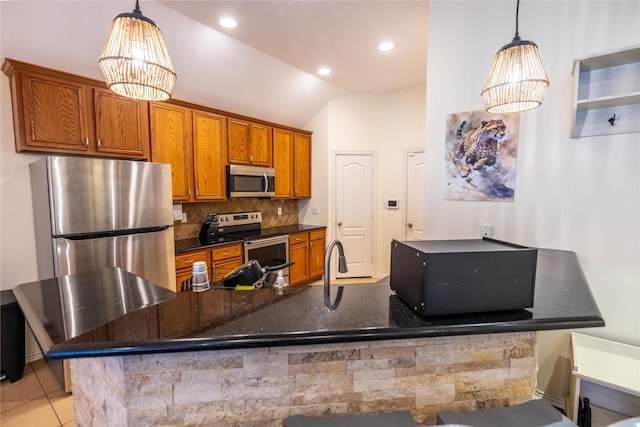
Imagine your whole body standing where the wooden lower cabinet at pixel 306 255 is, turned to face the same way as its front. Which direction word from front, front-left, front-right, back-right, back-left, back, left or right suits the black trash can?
right

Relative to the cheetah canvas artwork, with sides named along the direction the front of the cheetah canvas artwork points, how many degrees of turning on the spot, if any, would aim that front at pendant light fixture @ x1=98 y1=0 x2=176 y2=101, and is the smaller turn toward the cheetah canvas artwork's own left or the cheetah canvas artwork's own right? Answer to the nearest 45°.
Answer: approximately 45° to the cheetah canvas artwork's own right

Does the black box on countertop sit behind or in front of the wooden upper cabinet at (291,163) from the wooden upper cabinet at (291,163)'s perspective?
in front

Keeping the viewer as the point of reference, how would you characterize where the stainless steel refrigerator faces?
facing the viewer and to the right of the viewer

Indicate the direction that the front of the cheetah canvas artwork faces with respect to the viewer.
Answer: facing the viewer

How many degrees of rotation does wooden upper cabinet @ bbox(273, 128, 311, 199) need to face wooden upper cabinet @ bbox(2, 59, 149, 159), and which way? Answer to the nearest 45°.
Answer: approximately 90° to its right

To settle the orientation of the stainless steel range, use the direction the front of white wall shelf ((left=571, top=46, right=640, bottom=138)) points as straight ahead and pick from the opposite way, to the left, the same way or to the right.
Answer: to the left

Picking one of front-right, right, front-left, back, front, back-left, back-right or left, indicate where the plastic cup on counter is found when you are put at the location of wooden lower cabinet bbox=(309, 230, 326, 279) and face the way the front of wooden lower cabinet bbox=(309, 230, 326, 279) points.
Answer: front-right

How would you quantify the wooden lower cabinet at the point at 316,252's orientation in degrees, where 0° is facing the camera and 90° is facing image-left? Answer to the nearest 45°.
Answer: approximately 315°

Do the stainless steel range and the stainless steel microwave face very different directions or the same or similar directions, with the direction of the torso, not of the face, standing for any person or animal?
same or similar directions

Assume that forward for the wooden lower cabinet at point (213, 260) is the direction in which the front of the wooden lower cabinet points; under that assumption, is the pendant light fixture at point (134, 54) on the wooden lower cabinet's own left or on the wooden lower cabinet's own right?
on the wooden lower cabinet's own right

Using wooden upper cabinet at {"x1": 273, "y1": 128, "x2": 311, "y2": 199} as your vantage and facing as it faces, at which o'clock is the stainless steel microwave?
The stainless steel microwave is roughly at 3 o'clock from the wooden upper cabinet.

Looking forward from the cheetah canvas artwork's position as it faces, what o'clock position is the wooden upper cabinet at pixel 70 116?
The wooden upper cabinet is roughly at 2 o'clock from the cheetah canvas artwork.
